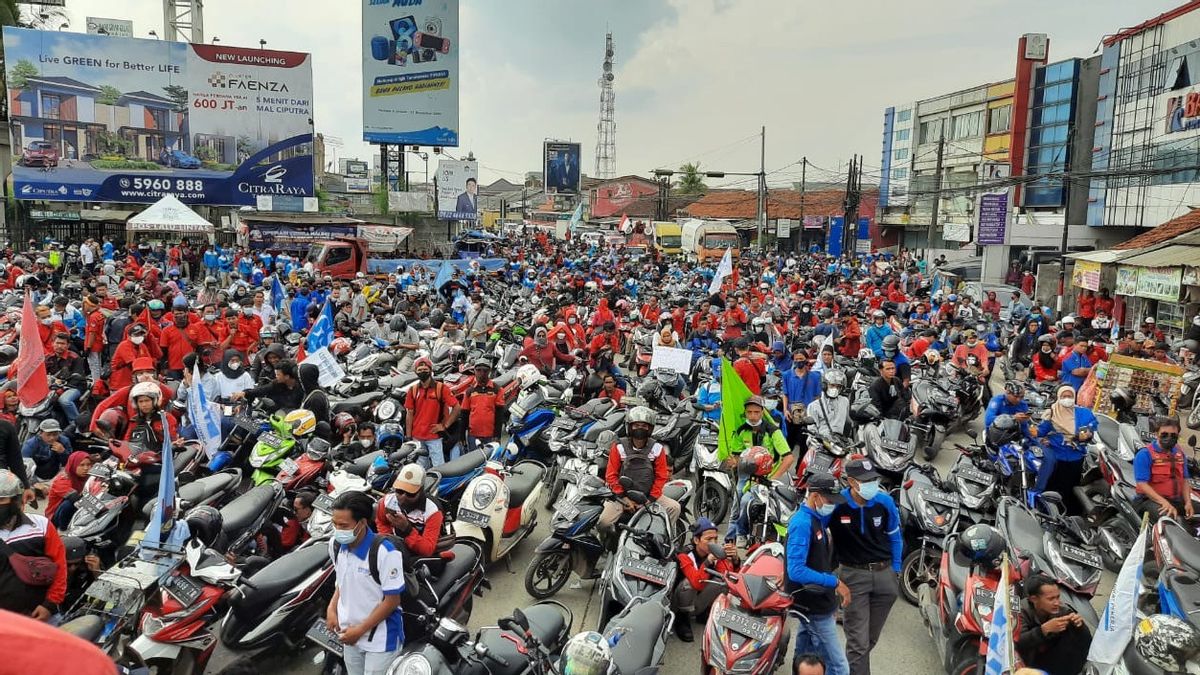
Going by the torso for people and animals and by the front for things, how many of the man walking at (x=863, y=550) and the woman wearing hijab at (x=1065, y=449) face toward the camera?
2

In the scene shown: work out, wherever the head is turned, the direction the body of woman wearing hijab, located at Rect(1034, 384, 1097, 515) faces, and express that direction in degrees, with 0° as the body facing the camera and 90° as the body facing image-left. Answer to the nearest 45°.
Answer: approximately 0°

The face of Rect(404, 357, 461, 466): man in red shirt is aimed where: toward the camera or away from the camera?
toward the camera

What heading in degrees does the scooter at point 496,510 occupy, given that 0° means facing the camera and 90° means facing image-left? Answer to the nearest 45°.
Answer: approximately 45°

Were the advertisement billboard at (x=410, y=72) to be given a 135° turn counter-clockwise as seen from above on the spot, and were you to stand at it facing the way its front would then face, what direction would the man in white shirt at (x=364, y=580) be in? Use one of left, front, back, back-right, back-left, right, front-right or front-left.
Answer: back-right

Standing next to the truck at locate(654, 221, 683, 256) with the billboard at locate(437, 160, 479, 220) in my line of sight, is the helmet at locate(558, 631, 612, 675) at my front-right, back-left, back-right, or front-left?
front-left

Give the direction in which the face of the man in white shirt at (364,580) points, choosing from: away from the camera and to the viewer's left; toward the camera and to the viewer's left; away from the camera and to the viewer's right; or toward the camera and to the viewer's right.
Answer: toward the camera and to the viewer's left

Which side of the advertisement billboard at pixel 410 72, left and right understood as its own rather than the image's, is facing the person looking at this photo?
front

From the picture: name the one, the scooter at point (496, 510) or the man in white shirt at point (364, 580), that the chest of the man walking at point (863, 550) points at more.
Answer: the man in white shirt

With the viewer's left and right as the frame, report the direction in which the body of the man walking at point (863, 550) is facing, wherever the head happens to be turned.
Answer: facing the viewer

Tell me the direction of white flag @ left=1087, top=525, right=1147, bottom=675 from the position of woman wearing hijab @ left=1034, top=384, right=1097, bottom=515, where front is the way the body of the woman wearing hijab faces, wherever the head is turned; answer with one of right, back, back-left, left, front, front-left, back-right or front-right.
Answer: front

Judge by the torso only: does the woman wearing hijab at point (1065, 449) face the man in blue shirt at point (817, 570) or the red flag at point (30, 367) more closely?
the man in blue shirt

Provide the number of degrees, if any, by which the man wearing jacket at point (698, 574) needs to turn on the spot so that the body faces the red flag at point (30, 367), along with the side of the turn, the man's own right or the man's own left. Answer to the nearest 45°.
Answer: approximately 135° to the man's own right

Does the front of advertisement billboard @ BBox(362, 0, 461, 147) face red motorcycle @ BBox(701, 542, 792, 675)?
yes

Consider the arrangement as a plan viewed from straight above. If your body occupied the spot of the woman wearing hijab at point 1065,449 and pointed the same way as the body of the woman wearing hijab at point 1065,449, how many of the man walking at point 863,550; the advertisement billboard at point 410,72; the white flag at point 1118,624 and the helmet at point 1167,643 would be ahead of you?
3

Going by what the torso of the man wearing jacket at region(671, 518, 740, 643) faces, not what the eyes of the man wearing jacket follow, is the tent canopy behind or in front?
behind

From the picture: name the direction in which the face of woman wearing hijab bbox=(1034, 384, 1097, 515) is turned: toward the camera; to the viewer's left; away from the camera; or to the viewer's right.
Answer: toward the camera

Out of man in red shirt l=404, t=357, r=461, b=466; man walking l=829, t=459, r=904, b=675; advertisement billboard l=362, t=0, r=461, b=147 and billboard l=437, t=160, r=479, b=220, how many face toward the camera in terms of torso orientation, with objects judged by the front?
4
